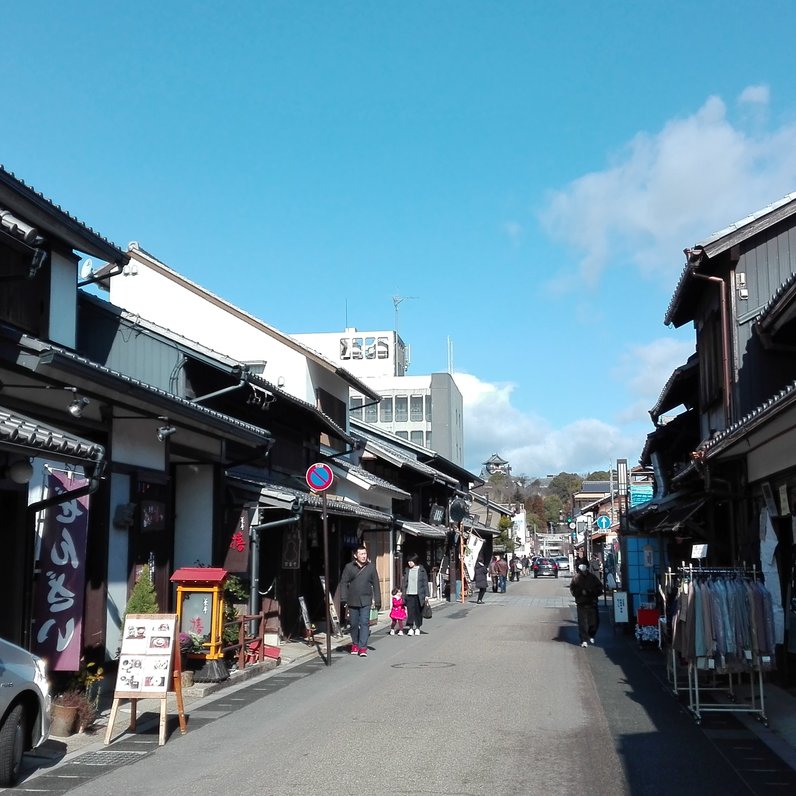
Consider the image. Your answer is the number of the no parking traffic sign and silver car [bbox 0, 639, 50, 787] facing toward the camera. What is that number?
1

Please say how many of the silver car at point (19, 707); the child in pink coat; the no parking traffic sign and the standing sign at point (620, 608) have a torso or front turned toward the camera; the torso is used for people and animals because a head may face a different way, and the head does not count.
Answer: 3

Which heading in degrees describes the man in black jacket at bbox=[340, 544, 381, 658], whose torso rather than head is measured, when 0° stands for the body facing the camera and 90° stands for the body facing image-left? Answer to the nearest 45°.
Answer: approximately 0°

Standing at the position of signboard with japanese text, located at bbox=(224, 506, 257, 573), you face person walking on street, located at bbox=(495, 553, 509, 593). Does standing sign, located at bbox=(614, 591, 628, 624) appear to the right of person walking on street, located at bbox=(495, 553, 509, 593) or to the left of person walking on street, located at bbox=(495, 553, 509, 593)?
right

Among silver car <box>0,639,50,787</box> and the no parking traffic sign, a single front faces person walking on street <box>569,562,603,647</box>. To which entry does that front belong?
the silver car

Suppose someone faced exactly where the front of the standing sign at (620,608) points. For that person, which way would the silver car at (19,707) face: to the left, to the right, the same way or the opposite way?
the opposite way

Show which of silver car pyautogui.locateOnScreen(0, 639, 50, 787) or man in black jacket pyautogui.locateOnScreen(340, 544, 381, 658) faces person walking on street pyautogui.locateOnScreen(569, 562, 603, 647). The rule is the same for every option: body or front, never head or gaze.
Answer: the silver car
